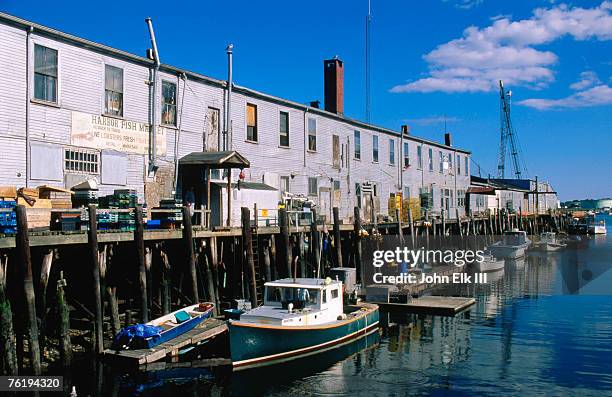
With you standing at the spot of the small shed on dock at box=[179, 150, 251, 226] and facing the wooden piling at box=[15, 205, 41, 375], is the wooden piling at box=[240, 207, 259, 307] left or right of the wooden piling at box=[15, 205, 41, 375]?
left

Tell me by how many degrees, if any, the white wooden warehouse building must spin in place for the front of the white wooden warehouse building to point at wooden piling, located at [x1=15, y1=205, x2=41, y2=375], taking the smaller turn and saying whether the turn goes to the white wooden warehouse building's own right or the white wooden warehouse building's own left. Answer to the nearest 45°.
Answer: approximately 45° to the white wooden warehouse building's own right

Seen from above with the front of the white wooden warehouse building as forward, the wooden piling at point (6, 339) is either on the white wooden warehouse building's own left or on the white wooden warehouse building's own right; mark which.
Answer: on the white wooden warehouse building's own right

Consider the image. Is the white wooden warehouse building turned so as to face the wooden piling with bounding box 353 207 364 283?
no

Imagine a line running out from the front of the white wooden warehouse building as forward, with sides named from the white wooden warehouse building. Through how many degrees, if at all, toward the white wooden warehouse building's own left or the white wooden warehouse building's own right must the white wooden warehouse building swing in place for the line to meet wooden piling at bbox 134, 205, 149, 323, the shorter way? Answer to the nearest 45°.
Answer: approximately 45° to the white wooden warehouse building's own right

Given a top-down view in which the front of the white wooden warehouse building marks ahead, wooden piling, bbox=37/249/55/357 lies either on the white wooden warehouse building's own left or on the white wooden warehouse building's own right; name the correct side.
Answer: on the white wooden warehouse building's own right
